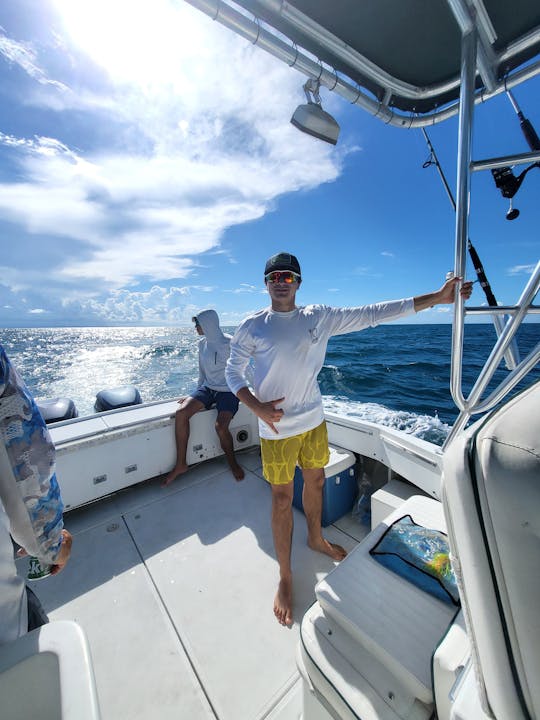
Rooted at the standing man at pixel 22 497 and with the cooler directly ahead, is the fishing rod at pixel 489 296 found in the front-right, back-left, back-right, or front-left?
front-right

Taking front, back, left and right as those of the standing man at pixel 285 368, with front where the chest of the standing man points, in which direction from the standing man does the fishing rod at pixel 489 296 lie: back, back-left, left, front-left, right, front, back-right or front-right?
left

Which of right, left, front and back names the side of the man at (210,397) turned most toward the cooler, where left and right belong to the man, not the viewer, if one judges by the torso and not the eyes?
left

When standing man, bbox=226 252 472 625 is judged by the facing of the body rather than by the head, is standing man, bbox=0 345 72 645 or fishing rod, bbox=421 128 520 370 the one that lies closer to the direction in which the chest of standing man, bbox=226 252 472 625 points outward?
the standing man

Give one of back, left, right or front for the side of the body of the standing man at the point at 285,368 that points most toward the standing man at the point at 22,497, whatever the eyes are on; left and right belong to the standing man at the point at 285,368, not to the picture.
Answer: front

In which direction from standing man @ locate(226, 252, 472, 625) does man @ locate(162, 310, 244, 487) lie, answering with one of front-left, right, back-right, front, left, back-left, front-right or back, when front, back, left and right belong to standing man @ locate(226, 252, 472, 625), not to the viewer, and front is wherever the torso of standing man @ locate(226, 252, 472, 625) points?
back-right

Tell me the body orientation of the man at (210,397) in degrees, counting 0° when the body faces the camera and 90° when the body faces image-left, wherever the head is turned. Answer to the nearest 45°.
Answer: approximately 45°

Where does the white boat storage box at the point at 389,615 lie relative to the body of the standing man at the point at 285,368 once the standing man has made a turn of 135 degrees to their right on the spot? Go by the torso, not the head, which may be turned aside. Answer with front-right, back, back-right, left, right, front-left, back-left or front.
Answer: back

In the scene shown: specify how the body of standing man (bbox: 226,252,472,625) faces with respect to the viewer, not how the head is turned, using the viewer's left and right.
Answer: facing the viewer

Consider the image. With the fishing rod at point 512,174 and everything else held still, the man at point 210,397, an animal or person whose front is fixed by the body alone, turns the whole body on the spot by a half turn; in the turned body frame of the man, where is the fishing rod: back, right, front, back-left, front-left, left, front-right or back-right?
right

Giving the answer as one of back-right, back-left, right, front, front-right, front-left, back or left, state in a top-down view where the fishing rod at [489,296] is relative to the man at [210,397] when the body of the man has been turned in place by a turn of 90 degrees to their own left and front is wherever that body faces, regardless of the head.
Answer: front
